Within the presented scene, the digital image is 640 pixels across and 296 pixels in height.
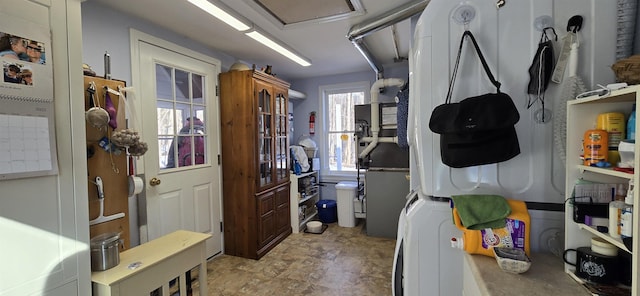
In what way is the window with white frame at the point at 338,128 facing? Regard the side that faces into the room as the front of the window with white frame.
toward the camera

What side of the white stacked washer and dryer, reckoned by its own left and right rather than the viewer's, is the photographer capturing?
left

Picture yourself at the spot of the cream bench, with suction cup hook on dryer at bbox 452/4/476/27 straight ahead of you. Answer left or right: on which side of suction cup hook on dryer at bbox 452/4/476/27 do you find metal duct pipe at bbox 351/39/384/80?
left

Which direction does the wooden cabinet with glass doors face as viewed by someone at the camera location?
facing the viewer and to the right of the viewer

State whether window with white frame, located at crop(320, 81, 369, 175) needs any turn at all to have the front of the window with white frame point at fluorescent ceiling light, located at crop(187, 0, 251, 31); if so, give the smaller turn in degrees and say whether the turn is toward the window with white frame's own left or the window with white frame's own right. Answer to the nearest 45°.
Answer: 0° — it already faces it

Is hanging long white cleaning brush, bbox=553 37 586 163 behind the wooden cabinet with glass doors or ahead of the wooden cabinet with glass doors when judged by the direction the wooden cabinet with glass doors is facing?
ahead
